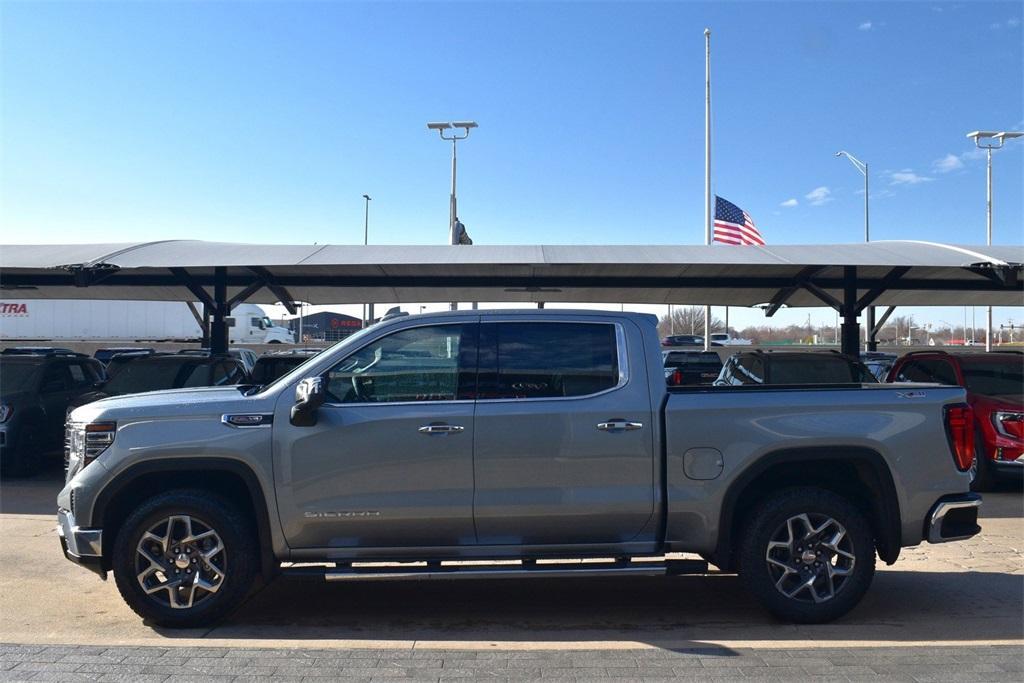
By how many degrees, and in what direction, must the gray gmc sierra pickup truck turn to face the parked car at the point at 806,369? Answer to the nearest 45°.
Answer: approximately 135° to its right

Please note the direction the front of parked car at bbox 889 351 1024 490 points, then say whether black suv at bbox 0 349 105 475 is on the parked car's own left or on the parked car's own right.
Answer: on the parked car's own right

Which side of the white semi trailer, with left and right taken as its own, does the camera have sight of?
right

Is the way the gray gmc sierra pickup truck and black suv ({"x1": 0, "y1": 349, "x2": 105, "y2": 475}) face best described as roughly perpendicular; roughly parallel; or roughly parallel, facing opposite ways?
roughly perpendicular

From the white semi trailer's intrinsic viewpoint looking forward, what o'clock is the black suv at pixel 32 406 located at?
The black suv is roughly at 3 o'clock from the white semi trailer.

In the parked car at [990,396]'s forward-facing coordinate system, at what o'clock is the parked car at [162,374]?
the parked car at [162,374] is roughly at 4 o'clock from the parked car at [990,396].

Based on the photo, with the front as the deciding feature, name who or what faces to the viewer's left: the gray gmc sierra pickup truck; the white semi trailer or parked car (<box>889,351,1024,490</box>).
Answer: the gray gmc sierra pickup truck

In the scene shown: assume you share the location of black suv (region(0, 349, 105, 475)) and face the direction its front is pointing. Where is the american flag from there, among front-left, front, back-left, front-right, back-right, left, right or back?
back-left

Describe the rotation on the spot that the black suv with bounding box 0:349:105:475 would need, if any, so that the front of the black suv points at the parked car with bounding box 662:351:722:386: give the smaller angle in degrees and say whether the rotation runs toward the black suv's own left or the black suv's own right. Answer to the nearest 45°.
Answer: approximately 135° to the black suv's own left

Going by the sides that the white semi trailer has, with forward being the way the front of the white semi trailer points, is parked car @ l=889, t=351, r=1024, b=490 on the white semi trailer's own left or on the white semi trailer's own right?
on the white semi trailer's own right

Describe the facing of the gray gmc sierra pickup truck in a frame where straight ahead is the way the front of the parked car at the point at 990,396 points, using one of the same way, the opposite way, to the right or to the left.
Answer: to the right

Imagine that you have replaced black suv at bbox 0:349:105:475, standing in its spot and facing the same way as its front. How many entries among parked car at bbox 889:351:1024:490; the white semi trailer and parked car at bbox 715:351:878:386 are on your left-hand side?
2

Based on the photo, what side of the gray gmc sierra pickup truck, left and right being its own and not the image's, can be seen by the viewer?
left

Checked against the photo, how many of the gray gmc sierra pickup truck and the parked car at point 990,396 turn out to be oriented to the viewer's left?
1

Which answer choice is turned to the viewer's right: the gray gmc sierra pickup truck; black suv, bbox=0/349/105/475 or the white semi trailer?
the white semi trailer
